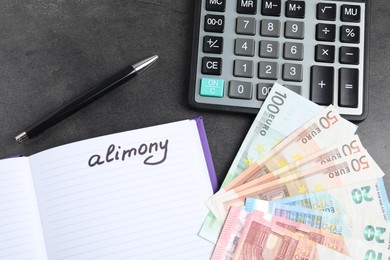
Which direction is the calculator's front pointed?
toward the camera
